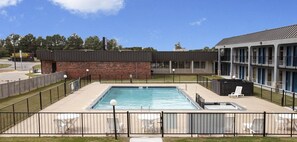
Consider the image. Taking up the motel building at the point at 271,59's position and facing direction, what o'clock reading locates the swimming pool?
The swimming pool is roughly at 12 o'clock from the motel building.

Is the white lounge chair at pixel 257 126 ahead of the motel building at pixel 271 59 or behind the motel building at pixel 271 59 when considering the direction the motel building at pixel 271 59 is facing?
ahead

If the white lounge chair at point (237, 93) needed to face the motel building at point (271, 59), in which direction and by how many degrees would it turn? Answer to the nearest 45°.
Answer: approximately 180°

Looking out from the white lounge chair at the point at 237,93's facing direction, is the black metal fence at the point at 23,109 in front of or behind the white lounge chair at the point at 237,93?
in front

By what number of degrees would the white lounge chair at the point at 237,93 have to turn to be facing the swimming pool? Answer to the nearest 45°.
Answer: approximately 45° to its right

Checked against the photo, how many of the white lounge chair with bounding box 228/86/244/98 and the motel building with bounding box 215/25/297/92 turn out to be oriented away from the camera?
0

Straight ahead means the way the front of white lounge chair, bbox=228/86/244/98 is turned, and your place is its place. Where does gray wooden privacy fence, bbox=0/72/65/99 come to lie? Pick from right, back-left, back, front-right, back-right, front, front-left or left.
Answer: front-right

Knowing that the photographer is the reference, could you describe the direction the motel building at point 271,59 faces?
facing the viewer and to the left of the viewer
